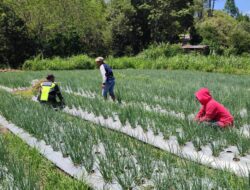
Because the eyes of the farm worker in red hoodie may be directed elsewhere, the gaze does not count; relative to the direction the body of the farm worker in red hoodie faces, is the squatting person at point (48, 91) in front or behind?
in front

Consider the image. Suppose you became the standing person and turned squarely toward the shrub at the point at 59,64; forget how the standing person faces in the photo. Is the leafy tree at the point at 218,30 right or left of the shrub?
right

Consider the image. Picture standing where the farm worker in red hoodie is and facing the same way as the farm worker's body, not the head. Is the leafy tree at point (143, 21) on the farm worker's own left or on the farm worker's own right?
on the farm worker's own right

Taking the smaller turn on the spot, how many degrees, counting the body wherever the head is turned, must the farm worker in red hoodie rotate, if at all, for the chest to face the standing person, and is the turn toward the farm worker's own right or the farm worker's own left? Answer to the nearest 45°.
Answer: approximately 45° to the farm worker's own right

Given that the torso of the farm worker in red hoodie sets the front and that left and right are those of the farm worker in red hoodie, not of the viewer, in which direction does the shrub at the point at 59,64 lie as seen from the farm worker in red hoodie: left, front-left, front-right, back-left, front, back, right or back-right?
front-right

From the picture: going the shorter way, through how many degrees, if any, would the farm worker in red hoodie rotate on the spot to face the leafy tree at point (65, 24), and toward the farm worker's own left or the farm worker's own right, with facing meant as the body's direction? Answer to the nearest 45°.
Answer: approximately 45° to the farm worker's own right

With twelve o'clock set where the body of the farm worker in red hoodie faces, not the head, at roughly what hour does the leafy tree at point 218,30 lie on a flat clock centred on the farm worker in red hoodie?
The leafy tree is roughly at 3 o'clock from the farm worker in red hoodie.

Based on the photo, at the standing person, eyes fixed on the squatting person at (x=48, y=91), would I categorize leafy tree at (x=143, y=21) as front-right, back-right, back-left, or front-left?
back-right

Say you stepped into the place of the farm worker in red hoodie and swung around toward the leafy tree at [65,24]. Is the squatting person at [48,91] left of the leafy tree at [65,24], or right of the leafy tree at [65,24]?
left

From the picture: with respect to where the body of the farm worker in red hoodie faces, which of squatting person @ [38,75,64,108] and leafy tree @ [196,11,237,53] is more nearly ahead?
the squatting person

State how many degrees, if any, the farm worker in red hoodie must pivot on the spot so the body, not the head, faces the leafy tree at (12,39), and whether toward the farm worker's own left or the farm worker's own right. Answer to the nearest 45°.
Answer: approximately 45° to the farm worker's own right

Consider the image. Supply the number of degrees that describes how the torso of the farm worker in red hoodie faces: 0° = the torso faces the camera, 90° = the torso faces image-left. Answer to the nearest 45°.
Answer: approximately 90°

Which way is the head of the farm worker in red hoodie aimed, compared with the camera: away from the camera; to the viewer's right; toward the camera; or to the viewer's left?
to the viewer's left
